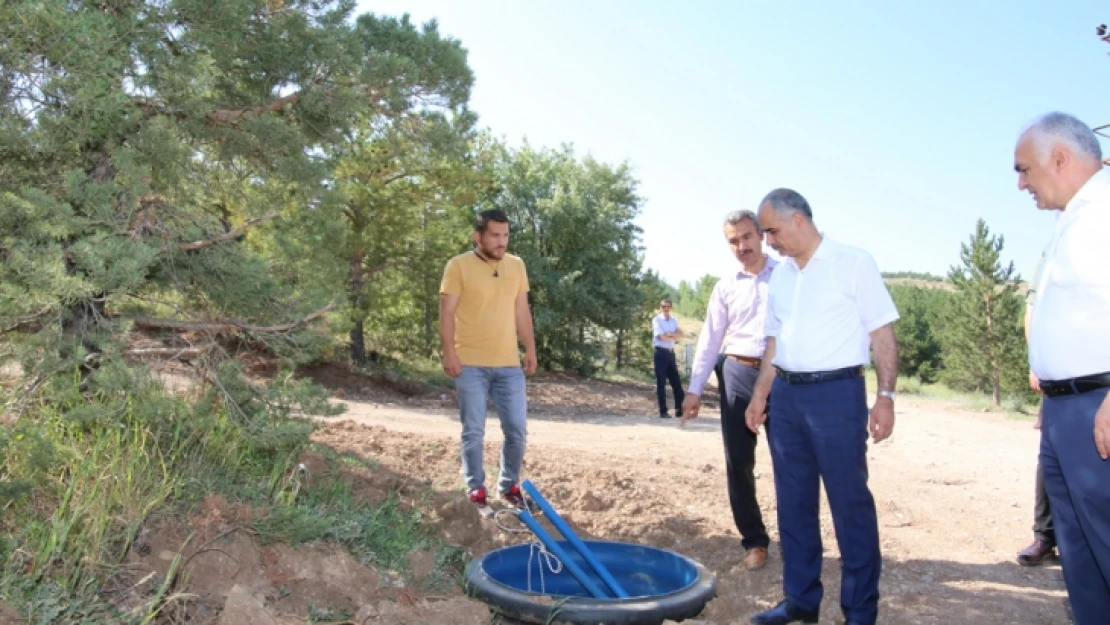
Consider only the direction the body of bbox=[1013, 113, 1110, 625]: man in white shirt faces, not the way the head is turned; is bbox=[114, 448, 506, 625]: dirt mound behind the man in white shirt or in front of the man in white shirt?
in front

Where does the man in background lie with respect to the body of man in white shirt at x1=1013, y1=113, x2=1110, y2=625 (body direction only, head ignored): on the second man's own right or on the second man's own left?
on the second man's own right

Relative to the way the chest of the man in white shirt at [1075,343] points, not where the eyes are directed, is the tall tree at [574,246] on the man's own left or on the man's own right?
on the man's own right

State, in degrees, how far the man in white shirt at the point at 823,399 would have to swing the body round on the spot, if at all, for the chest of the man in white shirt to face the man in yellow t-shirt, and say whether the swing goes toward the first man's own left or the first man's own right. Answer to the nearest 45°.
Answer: approximately 90° to the first man's own right

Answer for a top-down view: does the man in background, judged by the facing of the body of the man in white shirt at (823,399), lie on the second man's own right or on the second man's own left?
on the second man's own right

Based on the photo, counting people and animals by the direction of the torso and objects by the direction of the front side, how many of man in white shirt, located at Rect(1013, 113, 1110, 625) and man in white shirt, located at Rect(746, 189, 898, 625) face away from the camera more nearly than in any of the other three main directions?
0

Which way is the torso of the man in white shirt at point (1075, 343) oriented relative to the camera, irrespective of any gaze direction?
to the viewer's left

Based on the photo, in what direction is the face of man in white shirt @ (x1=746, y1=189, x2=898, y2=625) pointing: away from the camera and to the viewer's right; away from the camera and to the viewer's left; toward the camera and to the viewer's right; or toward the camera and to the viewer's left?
toward the camera and to the viewer's left

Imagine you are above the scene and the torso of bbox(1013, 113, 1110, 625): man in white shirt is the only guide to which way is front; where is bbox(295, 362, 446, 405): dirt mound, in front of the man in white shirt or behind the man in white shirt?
in front

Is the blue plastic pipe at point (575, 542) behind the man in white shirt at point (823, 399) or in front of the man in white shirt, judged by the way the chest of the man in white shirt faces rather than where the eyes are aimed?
in front

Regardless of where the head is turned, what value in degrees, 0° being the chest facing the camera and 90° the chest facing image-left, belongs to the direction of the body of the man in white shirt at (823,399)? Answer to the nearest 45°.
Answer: approximately 45°
